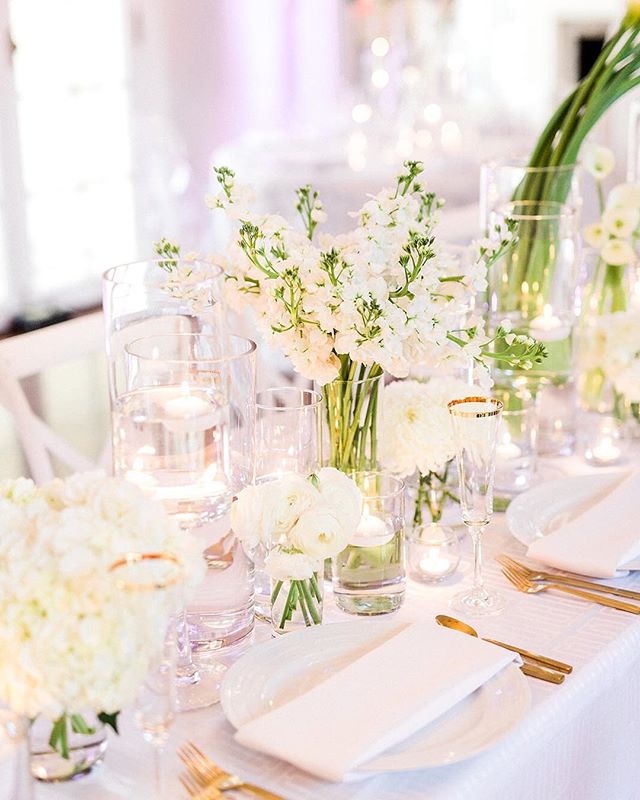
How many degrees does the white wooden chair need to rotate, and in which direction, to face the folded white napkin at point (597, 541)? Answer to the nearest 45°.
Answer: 0° — it already faces it

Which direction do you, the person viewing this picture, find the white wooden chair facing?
facing the viewer and to the right of the viewer

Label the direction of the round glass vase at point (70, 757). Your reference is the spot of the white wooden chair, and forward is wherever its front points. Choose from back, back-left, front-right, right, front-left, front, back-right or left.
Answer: front-right

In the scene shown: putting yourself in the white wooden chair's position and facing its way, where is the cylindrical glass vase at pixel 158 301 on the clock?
The cylindrical glass vase is roughly at 1 o'clock from the white wooden chair.

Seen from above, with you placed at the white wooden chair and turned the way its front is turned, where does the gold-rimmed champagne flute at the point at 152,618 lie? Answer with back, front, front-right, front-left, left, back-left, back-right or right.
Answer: front-right

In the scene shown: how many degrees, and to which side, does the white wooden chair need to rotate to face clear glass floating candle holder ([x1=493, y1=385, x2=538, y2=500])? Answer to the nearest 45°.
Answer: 0° — it already faces it

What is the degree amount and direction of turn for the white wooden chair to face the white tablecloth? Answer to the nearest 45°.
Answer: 0° — it already faces it

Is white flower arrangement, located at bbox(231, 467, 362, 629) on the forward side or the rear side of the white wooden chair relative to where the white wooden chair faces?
on the forward side

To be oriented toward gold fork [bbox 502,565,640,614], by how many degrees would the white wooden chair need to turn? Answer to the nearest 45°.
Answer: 0° — it already faces it

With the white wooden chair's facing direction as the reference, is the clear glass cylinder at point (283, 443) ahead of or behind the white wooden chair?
ahead

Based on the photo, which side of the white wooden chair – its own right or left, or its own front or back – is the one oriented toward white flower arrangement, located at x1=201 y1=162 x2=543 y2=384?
front

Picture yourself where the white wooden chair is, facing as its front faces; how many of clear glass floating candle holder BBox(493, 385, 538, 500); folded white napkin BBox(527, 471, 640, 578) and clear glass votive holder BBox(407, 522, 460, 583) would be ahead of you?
3

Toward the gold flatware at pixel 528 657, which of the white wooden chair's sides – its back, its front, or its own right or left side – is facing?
front
